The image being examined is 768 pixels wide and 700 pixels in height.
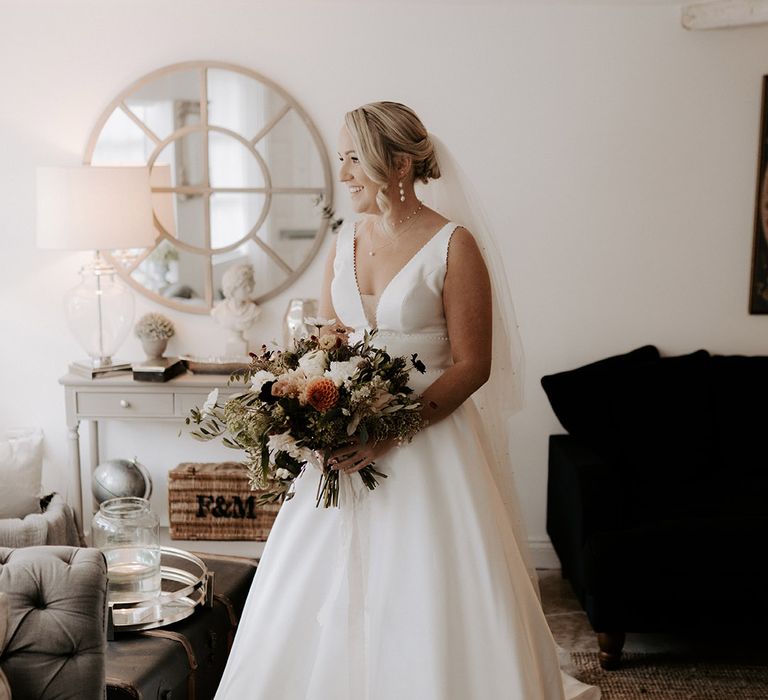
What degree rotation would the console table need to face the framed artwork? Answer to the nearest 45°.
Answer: approximately 90° to its left

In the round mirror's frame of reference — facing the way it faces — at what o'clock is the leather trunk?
The leather trunk is roughly at 12 o'clock from the round mirror.

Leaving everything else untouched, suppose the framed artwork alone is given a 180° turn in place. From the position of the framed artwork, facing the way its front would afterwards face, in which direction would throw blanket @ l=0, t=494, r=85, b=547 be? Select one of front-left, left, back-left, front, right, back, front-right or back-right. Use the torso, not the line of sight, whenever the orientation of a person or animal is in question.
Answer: back-left

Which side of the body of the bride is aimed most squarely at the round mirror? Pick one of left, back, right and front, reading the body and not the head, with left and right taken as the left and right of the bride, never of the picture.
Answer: right

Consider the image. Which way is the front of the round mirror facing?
toward the camera

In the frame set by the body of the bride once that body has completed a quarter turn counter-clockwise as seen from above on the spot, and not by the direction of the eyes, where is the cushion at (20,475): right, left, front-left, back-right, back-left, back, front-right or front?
back

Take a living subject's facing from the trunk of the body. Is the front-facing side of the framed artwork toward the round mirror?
no

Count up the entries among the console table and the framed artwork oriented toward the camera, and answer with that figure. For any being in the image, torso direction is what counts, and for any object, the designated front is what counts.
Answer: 2

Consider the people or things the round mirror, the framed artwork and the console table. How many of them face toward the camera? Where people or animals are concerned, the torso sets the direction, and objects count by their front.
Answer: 3

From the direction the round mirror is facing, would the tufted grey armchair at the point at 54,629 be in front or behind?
in front

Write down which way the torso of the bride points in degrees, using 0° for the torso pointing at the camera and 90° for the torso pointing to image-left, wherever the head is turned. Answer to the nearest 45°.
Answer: approximately 45°

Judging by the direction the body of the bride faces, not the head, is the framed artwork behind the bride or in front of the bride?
behind

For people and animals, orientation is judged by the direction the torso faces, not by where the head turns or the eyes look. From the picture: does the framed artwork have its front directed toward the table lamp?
no

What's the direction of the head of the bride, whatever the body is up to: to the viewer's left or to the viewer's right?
to the viewer's left

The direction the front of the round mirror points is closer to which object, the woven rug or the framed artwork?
the woven rug

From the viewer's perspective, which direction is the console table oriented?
toward the camera

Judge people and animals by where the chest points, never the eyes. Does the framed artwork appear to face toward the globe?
no
